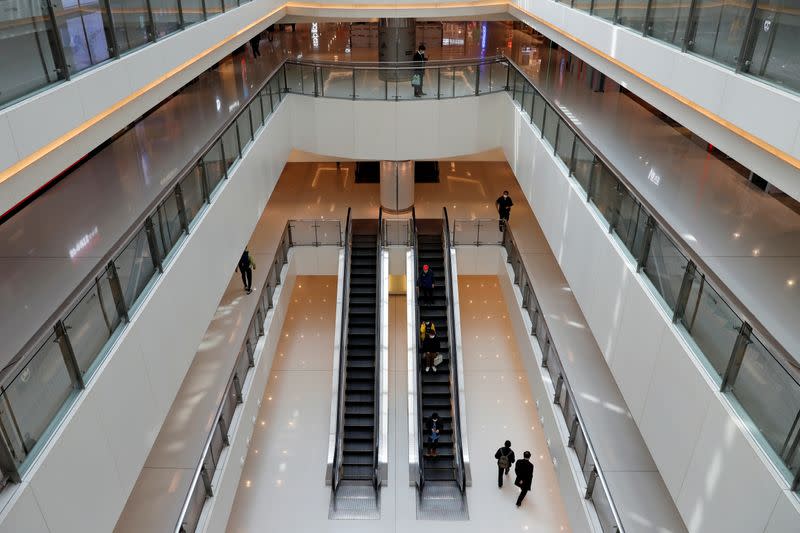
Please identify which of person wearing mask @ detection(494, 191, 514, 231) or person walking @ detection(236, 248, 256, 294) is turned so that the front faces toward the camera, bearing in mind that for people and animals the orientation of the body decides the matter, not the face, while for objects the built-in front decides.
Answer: the person wearing mask

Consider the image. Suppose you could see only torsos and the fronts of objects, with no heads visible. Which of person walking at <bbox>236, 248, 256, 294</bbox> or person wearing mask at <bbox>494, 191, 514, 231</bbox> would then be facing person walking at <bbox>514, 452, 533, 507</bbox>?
the person wearing mask

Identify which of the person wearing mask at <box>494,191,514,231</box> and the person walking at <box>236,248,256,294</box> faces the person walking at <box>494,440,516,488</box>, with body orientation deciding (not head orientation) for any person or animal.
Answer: the person wearing mask

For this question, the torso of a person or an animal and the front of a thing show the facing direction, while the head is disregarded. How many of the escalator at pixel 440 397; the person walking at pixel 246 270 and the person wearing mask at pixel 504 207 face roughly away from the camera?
1

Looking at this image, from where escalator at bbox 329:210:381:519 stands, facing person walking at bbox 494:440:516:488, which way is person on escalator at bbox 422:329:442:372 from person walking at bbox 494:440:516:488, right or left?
left

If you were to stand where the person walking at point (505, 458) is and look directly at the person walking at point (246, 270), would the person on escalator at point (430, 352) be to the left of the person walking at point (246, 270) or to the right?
right

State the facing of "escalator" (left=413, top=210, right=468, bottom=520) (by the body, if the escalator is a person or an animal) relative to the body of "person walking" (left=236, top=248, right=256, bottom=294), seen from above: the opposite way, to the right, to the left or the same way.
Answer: the opposite way

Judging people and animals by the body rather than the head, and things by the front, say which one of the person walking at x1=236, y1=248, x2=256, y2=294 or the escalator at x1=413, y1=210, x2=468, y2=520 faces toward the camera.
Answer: the escalator

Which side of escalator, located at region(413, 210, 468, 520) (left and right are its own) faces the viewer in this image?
front

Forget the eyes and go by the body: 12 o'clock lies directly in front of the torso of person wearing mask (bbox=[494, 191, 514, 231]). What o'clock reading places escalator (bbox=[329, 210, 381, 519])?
The escalator is roughly at 1 o'clock from the person wearing mask.

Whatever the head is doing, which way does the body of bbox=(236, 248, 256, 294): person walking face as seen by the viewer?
away from the camera

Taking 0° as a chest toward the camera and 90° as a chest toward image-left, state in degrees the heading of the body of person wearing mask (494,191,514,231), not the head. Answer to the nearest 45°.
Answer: approximately 0°
